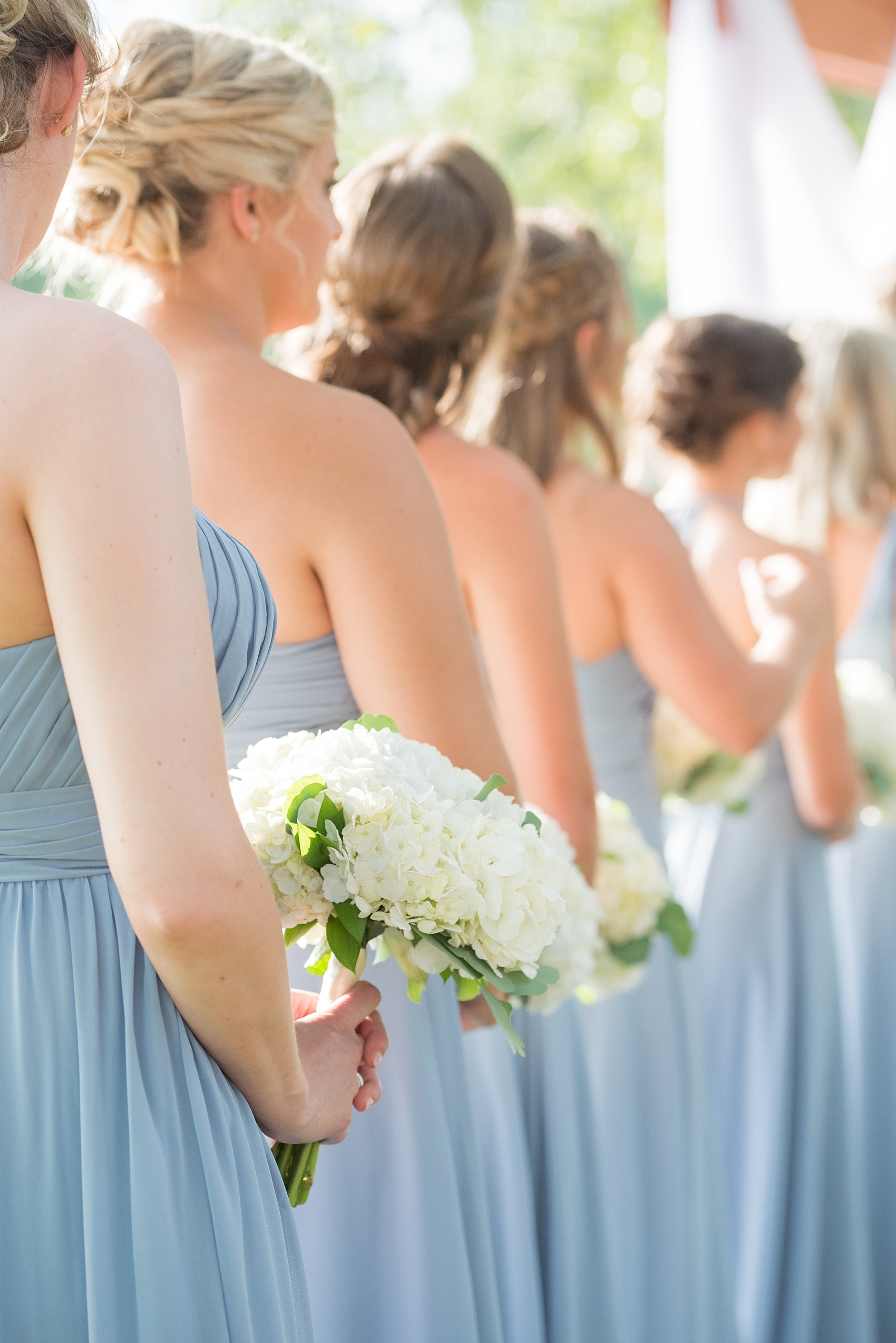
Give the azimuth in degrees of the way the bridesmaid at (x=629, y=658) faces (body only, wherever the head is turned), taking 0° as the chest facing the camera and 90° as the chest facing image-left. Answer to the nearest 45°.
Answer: approximately 225°

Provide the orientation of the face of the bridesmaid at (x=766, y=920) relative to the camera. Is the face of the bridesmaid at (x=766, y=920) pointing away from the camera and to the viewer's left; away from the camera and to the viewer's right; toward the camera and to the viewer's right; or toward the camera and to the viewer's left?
away from the camera and to the viewer's right

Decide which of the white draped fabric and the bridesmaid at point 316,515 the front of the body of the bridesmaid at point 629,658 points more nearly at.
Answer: the white draped fabric

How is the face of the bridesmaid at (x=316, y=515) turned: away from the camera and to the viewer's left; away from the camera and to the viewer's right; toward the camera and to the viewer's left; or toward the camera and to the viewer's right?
away from the camera and to the viewer's right

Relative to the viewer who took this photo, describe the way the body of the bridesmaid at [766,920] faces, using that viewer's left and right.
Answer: facing away from the viewer and to the right of the viewer

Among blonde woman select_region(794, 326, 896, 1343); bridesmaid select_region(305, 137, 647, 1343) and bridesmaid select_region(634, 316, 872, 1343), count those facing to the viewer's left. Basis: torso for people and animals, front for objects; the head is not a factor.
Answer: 0

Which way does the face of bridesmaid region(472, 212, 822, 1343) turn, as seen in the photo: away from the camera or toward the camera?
away from the camera

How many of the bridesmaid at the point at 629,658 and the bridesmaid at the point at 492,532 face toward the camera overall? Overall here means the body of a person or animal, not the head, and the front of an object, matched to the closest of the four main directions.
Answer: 0

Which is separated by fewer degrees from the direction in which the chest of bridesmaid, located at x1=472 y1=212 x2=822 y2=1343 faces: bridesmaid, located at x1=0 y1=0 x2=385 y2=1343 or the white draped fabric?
the white draped fabric

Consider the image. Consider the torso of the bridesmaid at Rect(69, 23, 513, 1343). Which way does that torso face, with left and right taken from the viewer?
facing away from the viewer and to the right of the viewer

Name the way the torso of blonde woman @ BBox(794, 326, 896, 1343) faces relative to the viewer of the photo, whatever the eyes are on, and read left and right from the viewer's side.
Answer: facing away from the viewer and to the right of the viewer

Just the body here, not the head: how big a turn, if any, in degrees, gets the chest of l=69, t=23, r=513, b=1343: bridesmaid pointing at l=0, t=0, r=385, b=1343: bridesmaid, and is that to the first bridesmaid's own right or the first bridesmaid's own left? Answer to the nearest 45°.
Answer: approximately 135° to the first bridesmaid's own right

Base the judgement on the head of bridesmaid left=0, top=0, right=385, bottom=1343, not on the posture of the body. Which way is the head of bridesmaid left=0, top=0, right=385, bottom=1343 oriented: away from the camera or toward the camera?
away from the camera

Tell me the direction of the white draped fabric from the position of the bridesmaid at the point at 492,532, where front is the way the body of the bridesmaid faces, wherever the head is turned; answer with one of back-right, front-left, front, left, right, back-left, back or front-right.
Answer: front-left

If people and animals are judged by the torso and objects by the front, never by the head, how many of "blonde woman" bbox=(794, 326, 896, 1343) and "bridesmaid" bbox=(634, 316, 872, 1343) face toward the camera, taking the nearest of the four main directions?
0
